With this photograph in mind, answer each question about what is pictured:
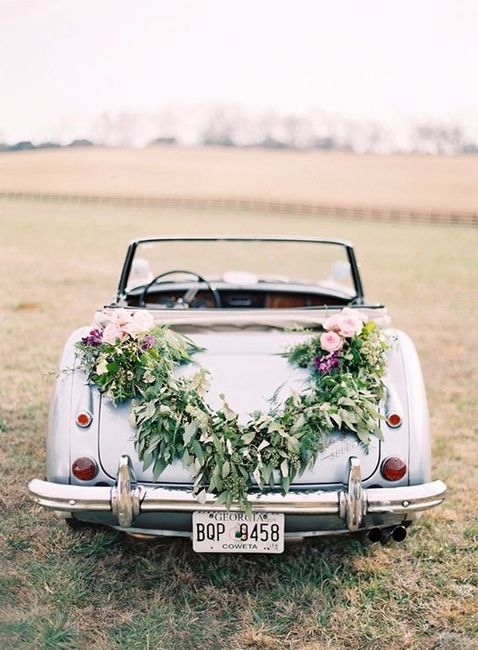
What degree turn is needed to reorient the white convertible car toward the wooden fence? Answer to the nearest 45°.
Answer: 0° — it already faces it

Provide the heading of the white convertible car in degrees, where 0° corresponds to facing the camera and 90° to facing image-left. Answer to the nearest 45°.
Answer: approximately 180°
